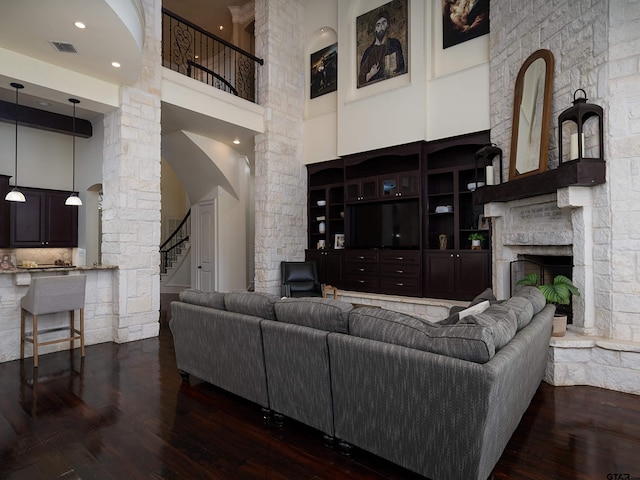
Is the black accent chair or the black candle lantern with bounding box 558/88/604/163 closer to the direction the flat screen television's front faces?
the black accent chair

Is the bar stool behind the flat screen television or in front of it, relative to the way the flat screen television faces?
in front

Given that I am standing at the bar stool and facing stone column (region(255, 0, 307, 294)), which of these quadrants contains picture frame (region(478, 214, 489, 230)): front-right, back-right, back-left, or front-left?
front-right

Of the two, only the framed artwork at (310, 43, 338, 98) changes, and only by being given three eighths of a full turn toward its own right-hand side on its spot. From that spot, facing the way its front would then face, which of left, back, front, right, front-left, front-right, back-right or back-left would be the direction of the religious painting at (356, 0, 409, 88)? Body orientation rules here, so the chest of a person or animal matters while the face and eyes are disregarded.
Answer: back-right

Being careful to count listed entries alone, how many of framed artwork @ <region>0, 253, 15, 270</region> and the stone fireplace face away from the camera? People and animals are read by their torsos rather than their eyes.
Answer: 0

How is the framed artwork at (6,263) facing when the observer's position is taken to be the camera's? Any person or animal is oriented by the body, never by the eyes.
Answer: facing the viewer

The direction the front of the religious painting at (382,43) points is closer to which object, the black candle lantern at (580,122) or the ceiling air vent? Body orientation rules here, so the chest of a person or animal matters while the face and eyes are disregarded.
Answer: the ceiling air vent

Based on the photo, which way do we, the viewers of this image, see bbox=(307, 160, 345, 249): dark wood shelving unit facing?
facing the viewer and to the left of the viewer

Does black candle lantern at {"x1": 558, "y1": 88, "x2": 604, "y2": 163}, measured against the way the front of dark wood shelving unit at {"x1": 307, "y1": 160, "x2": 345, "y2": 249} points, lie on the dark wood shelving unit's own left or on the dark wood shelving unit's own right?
on the dark wood shelving unit's own left

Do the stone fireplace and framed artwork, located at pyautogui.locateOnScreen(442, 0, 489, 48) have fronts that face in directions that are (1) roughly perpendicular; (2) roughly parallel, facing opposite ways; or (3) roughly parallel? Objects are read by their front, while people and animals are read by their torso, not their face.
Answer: roughly parallel

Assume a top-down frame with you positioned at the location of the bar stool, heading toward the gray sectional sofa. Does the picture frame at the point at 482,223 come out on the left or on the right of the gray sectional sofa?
left

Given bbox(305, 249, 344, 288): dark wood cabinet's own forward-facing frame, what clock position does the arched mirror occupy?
The arched mirror is roughly at 9 o'clock from the dark wood cabinet.

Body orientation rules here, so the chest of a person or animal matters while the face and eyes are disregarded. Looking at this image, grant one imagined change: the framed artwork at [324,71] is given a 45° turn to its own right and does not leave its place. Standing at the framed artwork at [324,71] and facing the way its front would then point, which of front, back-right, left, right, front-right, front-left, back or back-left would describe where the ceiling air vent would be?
front-left

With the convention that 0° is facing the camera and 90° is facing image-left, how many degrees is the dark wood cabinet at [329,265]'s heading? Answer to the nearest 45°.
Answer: approximately 45°

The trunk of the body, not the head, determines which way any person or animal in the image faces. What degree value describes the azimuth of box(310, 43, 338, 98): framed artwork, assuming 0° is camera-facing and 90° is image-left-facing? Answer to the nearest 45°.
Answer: approximately 45°

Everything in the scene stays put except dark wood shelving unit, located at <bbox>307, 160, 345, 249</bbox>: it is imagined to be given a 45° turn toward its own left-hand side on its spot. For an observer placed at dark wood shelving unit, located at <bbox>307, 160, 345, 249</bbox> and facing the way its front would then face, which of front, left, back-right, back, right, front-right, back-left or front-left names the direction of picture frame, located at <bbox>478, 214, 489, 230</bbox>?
front-left
